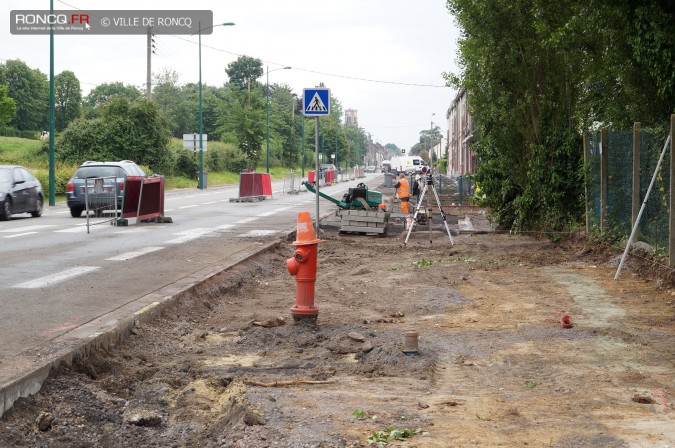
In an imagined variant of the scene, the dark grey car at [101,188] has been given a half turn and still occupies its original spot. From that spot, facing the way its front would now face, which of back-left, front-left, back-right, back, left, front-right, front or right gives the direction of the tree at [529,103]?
left

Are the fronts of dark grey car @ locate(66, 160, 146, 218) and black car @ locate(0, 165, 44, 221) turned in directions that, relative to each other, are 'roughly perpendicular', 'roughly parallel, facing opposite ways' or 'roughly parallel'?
roughly parallel, facing opposite ways

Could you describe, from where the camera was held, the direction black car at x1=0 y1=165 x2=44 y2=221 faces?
facing the viewer and to the left of the viewer

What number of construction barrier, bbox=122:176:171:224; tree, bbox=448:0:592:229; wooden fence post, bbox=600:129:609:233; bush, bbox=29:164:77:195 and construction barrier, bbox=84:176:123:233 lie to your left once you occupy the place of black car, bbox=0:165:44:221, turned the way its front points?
4

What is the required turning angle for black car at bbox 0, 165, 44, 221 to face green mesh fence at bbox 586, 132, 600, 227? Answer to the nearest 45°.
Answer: approximately 90° to its left

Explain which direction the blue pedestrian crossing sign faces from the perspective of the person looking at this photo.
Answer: facing the viewer

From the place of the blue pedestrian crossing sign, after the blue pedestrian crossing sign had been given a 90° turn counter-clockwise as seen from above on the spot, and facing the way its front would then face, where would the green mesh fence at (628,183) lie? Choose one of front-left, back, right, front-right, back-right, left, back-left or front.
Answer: front-right

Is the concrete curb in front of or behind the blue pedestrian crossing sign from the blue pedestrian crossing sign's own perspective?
in front

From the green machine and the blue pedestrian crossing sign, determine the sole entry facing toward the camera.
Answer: the blue pedestrian crossing sign

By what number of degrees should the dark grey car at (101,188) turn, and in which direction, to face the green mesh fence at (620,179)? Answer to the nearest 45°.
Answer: approximately 90° to its right

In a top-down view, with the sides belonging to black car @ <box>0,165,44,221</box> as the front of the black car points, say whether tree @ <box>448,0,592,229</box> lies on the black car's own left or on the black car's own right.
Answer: on the black car's own left

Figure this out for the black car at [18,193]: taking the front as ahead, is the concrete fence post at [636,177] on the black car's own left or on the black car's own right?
on the black car's own left
